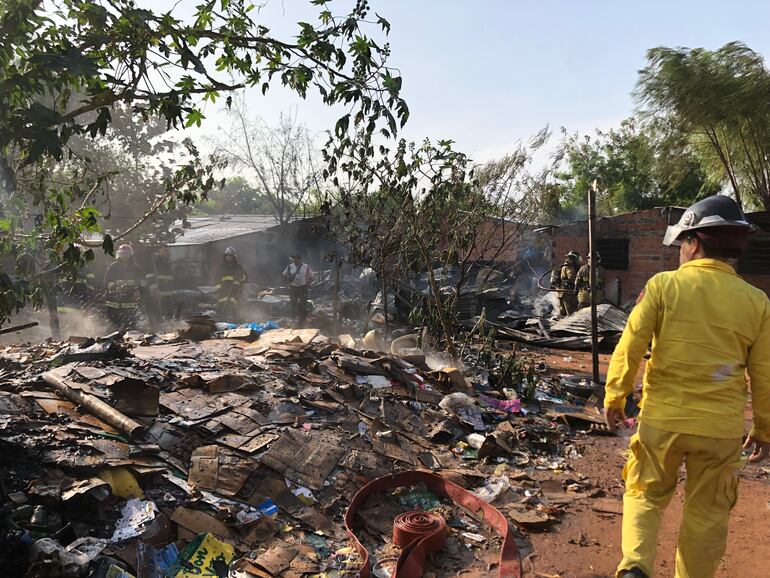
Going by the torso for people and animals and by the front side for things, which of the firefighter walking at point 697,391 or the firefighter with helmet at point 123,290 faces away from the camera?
the firefighter walking

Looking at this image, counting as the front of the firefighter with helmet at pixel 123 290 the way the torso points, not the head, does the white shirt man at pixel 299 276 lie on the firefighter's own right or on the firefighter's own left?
on the firefighter's own left

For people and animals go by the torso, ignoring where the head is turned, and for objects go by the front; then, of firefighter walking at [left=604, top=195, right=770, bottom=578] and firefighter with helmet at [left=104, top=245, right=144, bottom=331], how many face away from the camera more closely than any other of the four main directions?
1

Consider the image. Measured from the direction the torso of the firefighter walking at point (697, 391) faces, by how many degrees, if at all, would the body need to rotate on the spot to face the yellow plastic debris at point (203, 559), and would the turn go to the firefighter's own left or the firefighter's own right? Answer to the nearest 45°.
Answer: approximately 90° to the firefighter's own left

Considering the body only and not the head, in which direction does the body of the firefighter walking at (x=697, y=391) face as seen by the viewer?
away from the camera

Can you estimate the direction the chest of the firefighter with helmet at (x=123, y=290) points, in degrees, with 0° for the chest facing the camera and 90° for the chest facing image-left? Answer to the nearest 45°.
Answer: approximately 0°

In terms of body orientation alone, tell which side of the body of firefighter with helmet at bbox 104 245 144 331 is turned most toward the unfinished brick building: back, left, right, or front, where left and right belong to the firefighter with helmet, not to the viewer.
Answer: left

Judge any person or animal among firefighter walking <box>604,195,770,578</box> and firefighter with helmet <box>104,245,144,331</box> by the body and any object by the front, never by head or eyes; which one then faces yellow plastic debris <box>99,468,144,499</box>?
the firefighter with helmet
